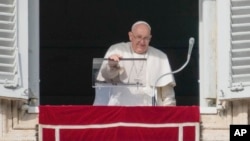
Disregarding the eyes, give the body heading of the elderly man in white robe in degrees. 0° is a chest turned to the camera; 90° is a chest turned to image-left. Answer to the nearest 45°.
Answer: approximately 0°

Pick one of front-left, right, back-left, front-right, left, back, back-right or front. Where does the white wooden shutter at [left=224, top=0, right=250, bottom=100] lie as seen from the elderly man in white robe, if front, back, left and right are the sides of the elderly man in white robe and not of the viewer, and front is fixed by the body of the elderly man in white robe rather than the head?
left

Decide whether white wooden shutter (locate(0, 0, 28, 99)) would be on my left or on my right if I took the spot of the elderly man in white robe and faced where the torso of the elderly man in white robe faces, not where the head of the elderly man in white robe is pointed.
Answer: on my right
